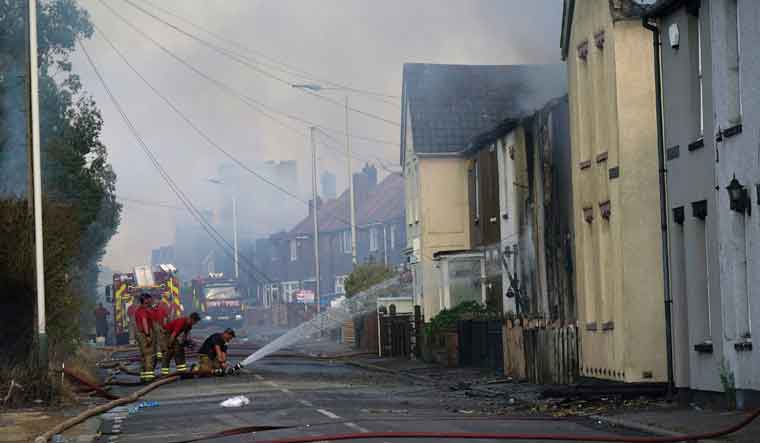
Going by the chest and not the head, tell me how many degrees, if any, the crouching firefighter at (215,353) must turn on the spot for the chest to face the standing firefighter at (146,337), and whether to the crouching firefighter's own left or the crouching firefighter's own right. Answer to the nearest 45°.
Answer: approximately 180°

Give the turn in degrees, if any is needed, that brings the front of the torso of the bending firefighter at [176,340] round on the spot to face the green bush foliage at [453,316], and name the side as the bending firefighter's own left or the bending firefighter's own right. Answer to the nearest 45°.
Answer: approximately 45° to the bending firefighter's own left

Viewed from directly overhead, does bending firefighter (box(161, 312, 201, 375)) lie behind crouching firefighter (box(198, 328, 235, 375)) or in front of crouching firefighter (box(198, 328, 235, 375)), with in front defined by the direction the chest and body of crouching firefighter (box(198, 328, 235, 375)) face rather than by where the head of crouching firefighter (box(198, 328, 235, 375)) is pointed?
behind

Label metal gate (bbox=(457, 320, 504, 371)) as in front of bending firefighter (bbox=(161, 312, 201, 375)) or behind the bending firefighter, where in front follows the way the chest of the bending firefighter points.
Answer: in front

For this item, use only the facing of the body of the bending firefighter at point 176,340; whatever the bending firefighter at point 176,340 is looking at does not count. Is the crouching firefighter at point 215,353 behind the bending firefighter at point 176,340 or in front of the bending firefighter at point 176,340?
in front

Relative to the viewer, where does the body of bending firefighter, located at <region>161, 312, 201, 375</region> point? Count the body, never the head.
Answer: to the viewer's right

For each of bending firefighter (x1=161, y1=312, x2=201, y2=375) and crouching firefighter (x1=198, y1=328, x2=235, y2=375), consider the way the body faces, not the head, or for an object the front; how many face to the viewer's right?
2

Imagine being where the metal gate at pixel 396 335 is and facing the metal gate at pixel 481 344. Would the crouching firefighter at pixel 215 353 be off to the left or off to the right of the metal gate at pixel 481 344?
right

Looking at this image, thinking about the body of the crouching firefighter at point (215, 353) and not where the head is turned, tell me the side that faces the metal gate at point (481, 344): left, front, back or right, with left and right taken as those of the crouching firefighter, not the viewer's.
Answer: front

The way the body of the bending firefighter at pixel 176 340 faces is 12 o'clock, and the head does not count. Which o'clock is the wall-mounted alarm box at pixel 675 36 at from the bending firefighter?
The wall-mounted alarm box is roughly at 2 o'clock from the bending firefighter.

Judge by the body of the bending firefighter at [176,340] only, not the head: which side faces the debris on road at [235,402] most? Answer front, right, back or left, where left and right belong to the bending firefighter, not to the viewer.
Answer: right

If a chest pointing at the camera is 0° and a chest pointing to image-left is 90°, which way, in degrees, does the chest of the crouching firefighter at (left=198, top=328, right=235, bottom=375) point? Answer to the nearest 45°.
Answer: approximately 270°

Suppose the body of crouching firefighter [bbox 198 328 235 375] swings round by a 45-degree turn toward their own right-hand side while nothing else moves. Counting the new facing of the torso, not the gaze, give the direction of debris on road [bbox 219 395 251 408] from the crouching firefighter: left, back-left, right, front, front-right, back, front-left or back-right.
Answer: front-right
